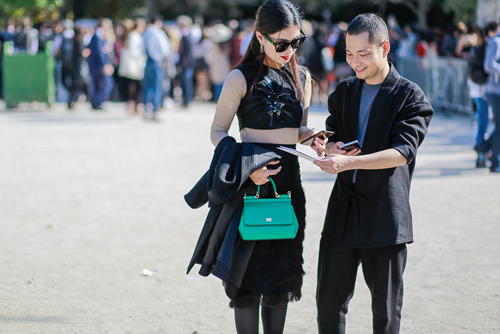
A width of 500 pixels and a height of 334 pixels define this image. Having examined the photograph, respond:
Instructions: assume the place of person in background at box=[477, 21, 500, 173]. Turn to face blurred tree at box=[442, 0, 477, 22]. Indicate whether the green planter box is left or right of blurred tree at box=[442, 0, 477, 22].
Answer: left

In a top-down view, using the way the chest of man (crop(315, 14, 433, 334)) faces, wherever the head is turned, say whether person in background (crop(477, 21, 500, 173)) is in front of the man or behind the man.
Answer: behind

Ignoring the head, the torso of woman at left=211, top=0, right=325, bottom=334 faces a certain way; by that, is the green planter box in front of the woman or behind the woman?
behind

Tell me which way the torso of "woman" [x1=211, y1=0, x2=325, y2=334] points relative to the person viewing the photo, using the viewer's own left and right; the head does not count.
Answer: facing the viewer and to the right of the viewer

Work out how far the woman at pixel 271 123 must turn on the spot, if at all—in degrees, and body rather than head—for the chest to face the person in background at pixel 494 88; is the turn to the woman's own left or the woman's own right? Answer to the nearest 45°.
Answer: approximately 90° to the woman's own left

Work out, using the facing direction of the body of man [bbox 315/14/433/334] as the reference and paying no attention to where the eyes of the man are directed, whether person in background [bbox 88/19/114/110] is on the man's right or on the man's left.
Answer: on the man's right

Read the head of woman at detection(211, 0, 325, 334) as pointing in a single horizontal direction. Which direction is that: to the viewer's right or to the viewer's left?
to the viewer's right

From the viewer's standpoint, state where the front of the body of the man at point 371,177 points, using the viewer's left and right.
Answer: facing the viewer and to the left of the viewer

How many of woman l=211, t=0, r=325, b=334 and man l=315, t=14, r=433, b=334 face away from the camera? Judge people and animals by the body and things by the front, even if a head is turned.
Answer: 0

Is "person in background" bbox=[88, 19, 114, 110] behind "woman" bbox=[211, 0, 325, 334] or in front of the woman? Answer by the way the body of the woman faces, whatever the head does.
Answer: behind

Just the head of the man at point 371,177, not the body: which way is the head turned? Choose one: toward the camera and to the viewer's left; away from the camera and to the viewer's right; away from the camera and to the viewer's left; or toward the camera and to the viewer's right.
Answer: toward the camera and to the viewer's left
